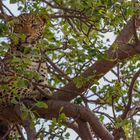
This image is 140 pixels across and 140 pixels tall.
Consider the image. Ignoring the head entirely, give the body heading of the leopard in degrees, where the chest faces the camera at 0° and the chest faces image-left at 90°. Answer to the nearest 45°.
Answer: approximately 0°
